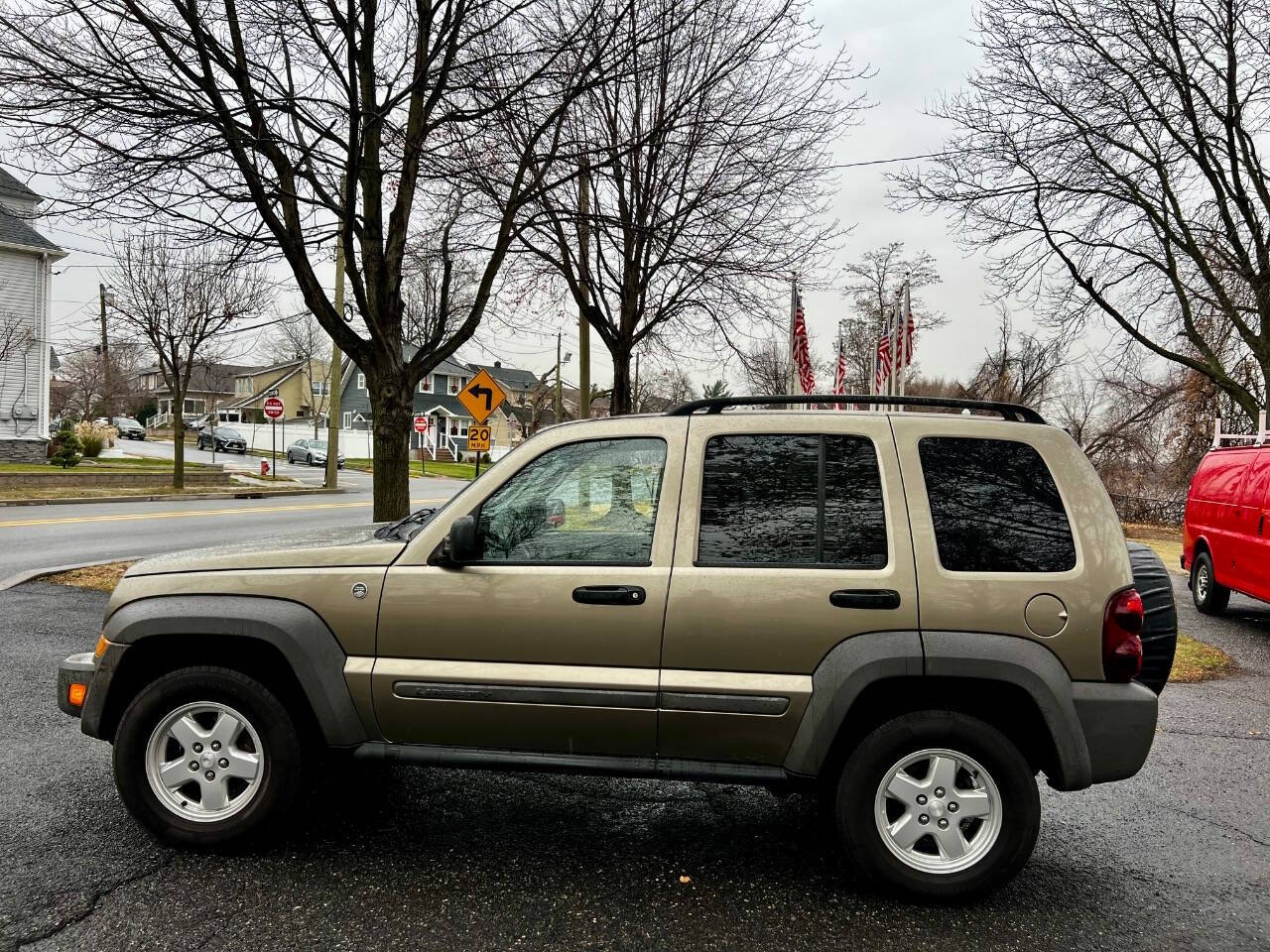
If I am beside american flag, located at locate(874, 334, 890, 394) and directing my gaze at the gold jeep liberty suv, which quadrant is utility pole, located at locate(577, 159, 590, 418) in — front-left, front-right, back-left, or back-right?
front-right

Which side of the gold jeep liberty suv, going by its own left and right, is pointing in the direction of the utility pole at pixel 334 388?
right

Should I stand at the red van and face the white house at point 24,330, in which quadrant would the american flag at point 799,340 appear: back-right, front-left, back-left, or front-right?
front-right

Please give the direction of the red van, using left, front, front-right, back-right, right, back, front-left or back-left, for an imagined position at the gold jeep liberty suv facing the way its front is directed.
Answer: back-right

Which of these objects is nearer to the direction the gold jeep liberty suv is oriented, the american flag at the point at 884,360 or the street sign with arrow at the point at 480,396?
the street sign with arrow

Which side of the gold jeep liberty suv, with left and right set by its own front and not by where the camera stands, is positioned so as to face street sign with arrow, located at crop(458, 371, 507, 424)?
right

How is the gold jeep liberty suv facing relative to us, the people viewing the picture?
facing to the left of the viewer
